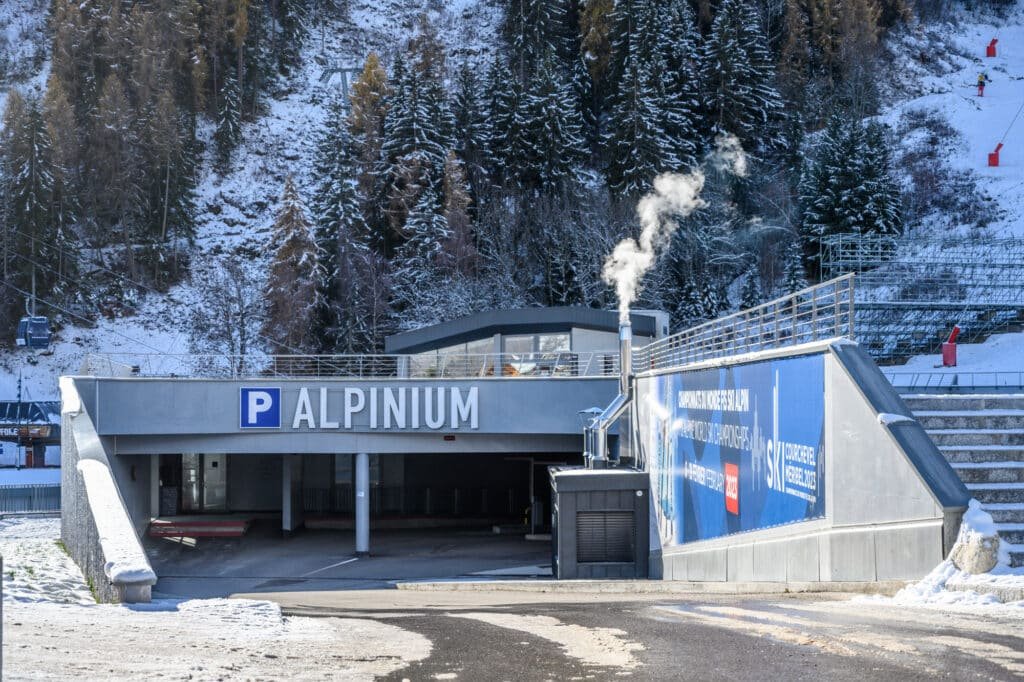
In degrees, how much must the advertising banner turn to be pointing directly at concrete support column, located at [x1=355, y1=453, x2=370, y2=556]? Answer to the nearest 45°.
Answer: approximately 90° to its right

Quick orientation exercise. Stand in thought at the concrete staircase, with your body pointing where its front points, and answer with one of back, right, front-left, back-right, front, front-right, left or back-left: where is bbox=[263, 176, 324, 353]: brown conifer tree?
back-right

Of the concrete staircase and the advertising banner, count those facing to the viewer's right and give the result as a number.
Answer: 0

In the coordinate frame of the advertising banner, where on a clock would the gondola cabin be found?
The gondola cabin is roughly at 3 o'clock from the advertising banner.

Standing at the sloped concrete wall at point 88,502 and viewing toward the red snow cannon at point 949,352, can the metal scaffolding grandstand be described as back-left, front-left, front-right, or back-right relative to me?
front-left

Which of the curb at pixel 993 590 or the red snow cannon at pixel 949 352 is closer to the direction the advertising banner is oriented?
the curb

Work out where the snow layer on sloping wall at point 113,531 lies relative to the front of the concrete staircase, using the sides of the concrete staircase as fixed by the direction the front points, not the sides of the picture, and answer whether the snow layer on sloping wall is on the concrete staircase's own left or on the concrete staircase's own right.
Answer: on the concrete staircase's own right

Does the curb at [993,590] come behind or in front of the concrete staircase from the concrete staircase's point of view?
in front

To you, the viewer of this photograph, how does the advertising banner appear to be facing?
facing the viewer and to the left of the viewer

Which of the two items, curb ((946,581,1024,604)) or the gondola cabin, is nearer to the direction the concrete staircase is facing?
the curb

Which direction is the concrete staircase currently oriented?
toward the camera

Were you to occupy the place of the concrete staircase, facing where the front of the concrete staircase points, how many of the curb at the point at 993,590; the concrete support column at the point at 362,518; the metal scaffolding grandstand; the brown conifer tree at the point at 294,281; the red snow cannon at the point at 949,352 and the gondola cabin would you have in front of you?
1

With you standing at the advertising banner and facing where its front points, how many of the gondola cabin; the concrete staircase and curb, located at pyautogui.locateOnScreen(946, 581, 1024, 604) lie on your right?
1
